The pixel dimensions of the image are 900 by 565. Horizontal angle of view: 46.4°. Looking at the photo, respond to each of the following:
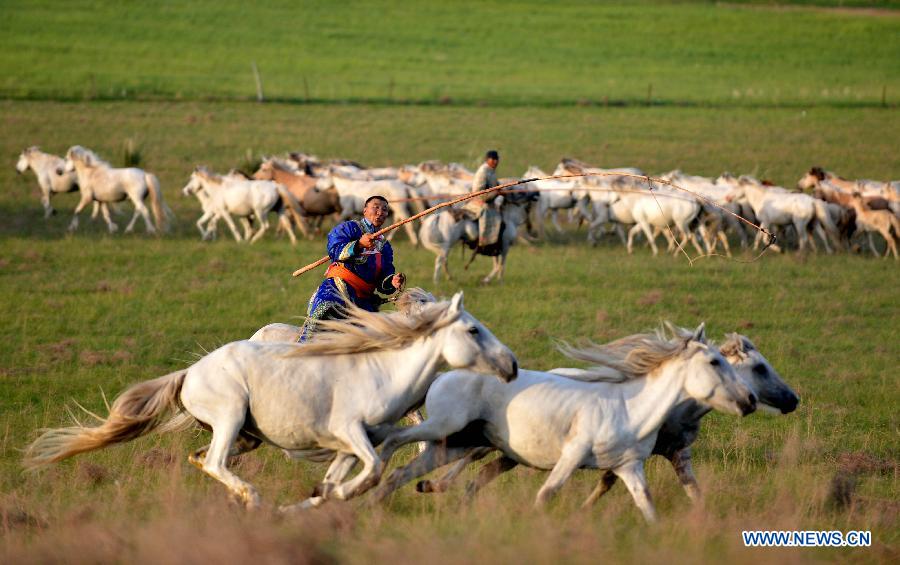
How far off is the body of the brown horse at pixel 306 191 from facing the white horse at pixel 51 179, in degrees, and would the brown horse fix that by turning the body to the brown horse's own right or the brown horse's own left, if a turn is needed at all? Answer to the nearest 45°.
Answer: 0° — it already faces it

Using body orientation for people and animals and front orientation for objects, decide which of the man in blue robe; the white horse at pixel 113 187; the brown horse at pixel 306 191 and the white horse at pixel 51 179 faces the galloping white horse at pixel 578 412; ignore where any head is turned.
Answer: the man in blue robe

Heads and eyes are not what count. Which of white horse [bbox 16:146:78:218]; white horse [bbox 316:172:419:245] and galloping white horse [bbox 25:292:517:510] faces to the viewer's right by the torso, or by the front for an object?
the galloping white horse

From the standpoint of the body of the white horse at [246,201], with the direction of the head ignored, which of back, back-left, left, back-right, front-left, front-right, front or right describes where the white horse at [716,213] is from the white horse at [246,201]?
back

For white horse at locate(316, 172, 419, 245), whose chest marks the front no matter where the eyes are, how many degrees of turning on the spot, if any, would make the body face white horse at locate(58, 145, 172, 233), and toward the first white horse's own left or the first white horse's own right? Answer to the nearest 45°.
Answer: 0° — it already faces it

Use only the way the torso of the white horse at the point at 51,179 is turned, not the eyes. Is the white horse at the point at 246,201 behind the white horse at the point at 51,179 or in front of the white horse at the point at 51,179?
behind

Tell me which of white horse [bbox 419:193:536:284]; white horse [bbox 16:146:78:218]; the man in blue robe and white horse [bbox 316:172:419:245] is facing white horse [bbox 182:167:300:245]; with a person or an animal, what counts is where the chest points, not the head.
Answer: white horse [bbox 316:172:419:245]

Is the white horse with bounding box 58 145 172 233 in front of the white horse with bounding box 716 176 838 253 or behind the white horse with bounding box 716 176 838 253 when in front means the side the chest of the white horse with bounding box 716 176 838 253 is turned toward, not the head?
in front

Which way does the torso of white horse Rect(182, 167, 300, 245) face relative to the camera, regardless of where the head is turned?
to the viewer's left

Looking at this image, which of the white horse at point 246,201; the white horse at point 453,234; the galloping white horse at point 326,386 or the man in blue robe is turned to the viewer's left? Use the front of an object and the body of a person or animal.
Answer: the white horse at point 246,201

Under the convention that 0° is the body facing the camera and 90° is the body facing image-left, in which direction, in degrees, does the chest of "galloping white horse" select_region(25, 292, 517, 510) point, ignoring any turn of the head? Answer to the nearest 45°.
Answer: approximately 270°

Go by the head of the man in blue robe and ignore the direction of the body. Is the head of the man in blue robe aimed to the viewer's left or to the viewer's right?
to the viewer's right

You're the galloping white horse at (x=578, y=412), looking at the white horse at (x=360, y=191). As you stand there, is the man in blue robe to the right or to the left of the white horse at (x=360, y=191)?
left

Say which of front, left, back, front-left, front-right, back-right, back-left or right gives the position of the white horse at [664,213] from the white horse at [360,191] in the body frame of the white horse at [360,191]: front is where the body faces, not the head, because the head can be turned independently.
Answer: back
